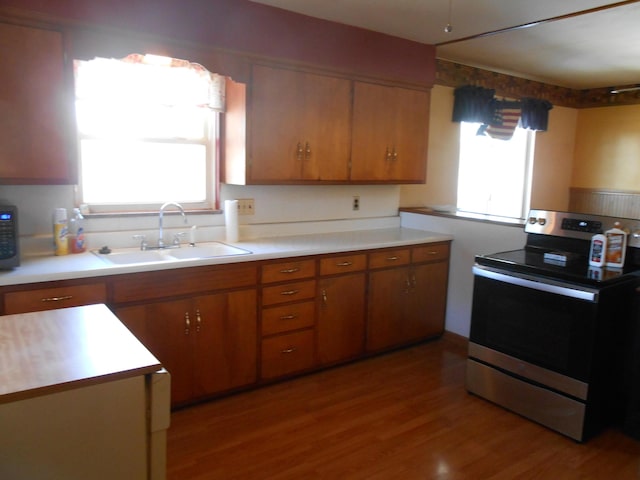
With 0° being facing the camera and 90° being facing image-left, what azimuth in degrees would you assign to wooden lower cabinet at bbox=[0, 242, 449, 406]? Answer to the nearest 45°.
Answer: approximately 315°

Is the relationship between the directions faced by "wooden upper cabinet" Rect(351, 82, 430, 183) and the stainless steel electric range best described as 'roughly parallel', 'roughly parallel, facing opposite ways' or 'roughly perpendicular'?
roughly perpendicular

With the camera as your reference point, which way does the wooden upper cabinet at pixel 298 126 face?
facing the viewer and to the right of the viewer

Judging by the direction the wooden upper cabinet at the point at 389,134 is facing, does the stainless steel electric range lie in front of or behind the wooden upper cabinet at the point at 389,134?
in front

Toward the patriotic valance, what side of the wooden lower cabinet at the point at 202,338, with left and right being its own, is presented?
left

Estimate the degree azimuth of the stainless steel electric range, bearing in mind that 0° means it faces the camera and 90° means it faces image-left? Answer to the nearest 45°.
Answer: approximately 45°

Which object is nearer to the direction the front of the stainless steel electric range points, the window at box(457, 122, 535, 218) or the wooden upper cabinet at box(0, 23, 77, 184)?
the wooden upper cabinet

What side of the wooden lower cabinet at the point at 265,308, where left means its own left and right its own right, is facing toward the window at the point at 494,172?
left

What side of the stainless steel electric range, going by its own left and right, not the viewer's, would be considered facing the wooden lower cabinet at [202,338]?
front
